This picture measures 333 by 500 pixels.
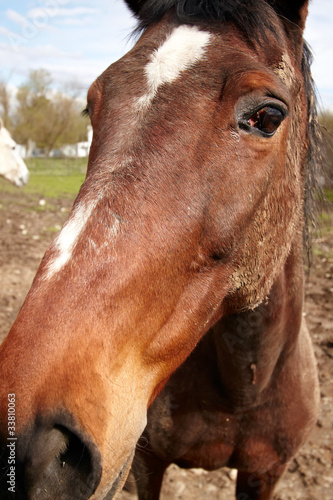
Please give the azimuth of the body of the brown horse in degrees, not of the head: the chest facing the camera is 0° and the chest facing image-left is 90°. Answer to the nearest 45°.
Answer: approximately 45°
